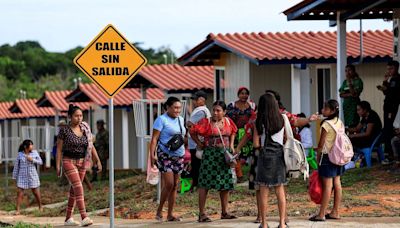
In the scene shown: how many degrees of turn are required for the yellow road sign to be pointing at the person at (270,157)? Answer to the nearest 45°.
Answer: approximately 90° to its left

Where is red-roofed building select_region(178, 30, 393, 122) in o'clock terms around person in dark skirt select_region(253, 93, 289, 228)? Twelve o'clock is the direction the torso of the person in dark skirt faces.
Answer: The red-roofed building is roughly at 12 o'clock from the person in dark skirt.

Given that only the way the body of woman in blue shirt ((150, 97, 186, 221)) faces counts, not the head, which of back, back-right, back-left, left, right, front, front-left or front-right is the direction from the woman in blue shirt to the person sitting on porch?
left

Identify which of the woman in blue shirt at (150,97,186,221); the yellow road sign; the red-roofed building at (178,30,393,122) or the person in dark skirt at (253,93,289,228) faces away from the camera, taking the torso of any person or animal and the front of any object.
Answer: the person in dark skirt

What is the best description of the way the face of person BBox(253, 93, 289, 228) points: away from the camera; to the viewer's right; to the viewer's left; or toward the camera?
away from the camera

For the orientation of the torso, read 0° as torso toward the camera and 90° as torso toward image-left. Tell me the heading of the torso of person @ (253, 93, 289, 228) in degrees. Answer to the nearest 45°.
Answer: approximately 180°

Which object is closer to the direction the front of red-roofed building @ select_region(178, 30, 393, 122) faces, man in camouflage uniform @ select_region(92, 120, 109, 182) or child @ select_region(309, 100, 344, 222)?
the child

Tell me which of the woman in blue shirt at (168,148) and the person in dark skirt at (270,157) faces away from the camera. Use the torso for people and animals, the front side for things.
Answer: the person in dark skirt

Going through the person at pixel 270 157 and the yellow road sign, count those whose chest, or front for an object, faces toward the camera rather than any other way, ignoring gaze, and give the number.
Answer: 1

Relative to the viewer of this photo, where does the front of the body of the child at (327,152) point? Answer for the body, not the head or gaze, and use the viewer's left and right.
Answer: facing to the left of the viewer

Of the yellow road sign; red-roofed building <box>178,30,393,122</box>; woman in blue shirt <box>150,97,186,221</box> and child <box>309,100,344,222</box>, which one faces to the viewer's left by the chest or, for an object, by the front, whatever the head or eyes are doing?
the child
